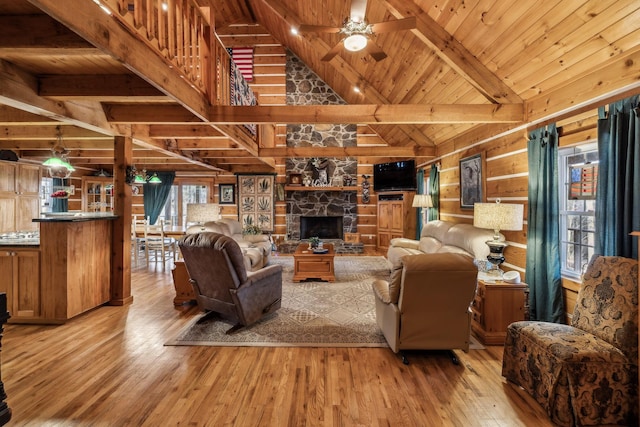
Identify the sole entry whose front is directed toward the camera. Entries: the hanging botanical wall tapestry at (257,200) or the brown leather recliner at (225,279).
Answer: the hanging botanical wall tapestry

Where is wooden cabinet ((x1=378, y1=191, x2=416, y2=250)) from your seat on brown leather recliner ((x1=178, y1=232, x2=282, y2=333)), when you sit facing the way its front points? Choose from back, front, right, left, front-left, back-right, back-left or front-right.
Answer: front

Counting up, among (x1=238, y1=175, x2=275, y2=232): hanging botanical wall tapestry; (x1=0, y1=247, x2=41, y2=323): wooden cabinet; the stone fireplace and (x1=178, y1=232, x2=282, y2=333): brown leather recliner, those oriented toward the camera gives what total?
3

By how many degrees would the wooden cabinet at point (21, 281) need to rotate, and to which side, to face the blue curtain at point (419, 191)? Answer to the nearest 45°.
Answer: approximately 90° to its left

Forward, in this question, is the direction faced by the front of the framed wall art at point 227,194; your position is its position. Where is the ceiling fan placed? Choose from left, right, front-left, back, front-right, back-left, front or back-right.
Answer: front

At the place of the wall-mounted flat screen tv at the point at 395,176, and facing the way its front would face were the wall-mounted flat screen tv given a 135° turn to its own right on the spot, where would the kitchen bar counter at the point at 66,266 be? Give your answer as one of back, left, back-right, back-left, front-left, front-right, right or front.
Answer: back-left

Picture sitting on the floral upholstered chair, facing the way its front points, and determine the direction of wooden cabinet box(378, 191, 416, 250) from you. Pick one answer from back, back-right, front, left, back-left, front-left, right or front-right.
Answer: right

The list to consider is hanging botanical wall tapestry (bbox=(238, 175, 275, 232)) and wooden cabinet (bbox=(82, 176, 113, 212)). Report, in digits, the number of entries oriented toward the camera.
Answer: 2

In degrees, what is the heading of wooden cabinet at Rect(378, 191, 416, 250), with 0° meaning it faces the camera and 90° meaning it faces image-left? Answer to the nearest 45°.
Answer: approximately 45°

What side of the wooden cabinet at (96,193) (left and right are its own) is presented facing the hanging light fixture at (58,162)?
front

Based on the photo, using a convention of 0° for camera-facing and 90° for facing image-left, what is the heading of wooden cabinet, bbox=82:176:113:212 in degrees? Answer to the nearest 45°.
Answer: approximately 0°

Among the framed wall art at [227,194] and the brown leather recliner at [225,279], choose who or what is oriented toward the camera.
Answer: the framed wall art

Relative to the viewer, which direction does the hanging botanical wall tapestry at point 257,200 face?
toward the camera

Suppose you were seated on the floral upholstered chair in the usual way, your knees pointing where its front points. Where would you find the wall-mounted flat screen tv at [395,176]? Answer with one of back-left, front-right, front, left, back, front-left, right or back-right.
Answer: right

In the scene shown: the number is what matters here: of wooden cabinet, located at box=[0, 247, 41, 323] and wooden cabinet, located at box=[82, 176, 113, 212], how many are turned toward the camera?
2

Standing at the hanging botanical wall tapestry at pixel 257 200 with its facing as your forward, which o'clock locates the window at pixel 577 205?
The window is roughly at 11 o'clock from the hanging botanical wall tapestry.

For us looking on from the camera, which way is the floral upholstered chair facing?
facing the viewer and to the left of the viewer

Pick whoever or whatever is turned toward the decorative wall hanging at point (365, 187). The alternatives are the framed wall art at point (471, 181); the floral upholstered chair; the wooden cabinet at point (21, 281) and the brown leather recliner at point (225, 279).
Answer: the brown leather recliner

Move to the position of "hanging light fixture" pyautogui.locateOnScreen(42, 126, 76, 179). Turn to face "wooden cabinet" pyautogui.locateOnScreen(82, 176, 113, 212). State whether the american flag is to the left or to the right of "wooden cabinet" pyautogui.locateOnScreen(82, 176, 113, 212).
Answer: right

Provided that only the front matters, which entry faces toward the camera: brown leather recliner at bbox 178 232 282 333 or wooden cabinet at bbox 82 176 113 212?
the wooden cabinet
